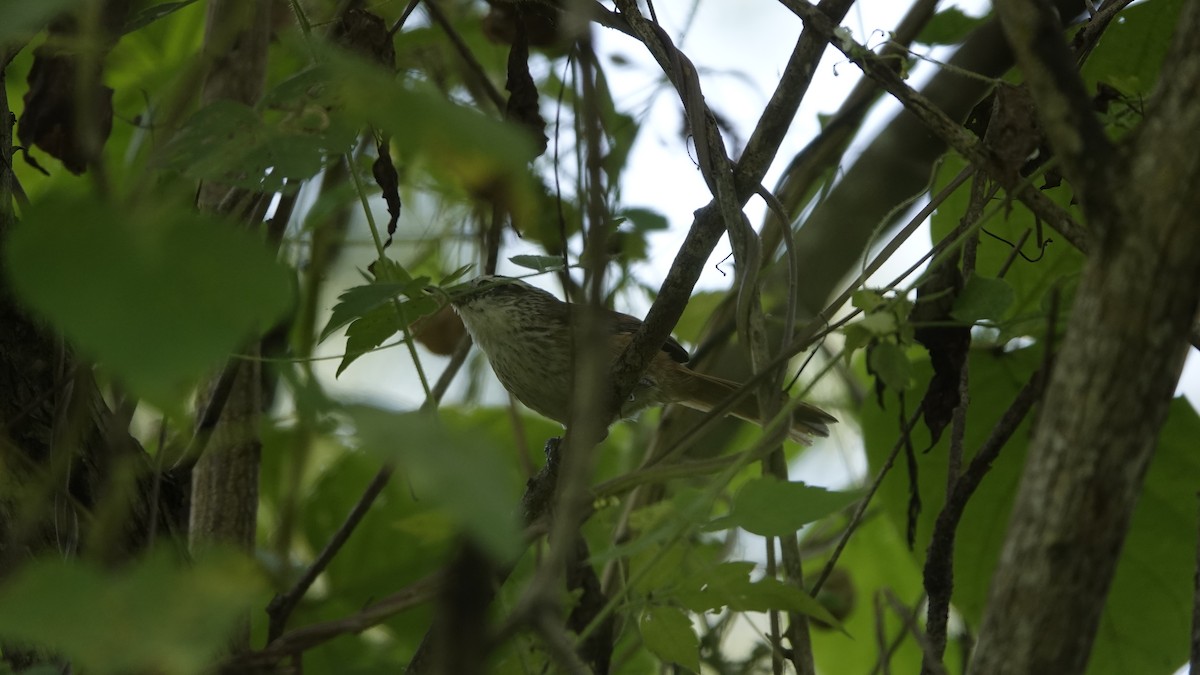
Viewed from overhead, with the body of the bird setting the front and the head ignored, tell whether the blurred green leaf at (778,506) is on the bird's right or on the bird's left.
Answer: on the bird's left

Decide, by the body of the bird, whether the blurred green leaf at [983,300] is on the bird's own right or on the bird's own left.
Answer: on the bird's own left

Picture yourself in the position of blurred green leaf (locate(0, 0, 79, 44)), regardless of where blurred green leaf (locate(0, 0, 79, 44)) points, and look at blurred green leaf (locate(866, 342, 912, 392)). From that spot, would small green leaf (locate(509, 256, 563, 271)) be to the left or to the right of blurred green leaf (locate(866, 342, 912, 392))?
left

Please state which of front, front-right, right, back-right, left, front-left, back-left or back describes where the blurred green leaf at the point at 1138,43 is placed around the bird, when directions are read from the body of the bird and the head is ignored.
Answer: back-left

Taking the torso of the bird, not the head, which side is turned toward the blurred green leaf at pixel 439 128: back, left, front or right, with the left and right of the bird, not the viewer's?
left

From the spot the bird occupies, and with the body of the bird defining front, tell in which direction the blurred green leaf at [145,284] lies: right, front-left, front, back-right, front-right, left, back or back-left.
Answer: left

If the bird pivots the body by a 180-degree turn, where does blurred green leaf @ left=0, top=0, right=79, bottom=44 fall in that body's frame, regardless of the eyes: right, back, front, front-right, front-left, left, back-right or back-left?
right

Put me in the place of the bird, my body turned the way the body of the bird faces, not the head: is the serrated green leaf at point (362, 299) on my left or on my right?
on my left

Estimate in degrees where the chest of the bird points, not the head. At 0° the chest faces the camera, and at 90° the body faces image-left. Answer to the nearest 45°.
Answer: approximately 90°
